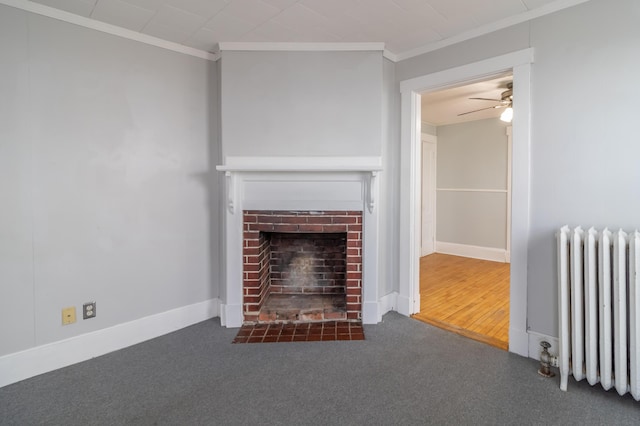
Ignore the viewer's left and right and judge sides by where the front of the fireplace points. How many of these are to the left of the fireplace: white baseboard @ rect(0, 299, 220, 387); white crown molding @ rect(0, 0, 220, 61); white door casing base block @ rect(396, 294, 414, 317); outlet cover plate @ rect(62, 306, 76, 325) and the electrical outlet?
1

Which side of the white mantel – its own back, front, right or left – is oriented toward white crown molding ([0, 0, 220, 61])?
right

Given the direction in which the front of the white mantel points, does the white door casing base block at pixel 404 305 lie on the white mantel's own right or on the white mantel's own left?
on the white mantel's own left

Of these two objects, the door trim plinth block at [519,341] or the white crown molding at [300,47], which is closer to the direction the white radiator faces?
the white crown molding

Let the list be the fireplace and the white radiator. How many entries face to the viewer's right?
0

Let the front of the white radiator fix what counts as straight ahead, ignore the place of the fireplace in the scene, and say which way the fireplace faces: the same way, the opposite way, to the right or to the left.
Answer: to the left

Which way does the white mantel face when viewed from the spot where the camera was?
facing the viewer

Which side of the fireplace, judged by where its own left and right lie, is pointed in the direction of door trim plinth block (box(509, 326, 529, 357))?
left

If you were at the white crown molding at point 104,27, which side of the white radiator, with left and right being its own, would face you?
front

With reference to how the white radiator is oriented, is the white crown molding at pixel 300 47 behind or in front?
in front

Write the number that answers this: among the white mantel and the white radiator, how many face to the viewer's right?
0

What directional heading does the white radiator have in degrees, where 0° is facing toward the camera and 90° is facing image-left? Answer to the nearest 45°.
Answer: approximately 45°

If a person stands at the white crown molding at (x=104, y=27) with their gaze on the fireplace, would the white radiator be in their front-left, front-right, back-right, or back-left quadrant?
front-right

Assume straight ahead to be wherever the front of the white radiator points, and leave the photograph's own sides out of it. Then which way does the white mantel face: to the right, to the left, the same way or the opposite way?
to the left

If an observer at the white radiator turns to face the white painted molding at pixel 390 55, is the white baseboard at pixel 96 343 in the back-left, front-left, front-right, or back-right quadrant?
front-left
